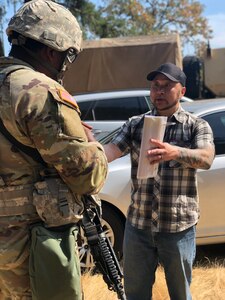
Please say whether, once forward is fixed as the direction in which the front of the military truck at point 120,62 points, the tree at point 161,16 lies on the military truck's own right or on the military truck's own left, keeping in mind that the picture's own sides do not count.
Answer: on the military truck's own left

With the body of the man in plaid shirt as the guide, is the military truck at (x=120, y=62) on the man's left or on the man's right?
on the man's right

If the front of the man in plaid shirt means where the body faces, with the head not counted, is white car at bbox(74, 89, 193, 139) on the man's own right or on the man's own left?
on the man's own right

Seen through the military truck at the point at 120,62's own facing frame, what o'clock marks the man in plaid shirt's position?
The man in plaid shirt is roughly at 3 o'clock from the military truck.

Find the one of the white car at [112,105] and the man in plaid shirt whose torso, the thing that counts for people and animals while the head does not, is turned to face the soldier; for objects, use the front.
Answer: the man in plaid shirt

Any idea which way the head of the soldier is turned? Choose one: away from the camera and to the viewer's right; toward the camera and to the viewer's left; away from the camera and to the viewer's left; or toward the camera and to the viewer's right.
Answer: away from the camera and to the viewer's right

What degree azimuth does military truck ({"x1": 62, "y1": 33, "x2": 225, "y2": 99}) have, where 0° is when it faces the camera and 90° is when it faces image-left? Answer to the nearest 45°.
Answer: approximately 270°
